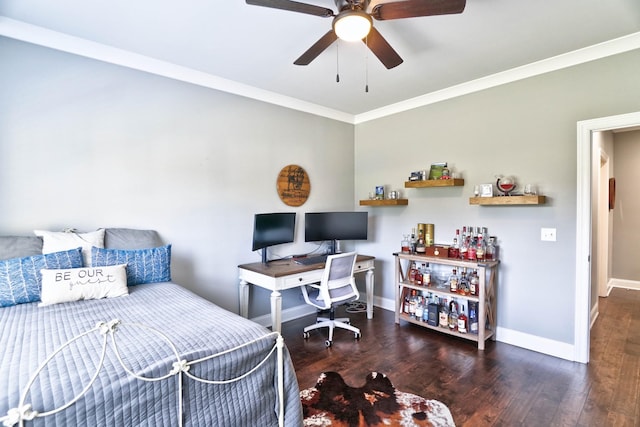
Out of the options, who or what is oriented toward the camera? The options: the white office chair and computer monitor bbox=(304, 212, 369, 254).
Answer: the computer monitor

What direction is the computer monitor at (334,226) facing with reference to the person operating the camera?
facing the viewer

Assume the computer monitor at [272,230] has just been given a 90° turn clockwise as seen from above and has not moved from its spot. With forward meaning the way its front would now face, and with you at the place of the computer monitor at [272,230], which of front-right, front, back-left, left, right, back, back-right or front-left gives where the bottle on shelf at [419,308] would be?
back-left

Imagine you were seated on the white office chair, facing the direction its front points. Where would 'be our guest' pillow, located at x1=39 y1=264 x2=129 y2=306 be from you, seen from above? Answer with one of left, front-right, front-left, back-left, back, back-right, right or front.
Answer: left

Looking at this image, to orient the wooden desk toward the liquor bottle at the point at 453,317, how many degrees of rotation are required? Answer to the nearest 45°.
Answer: approximately 45° to its left

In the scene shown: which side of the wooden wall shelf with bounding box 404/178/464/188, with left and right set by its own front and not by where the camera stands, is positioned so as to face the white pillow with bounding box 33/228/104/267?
front

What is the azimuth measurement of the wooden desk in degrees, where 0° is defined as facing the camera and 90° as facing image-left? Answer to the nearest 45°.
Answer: approximately 315°

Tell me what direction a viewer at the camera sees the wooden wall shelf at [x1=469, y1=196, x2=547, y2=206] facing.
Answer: facing the viewer and to the left of the viewer

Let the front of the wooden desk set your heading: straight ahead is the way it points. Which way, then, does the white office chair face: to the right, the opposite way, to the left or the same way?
the opposite way

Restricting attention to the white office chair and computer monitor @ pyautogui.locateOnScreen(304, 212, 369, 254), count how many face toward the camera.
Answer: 1

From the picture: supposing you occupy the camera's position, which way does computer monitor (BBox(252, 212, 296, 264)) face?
facing the viewer and to the right of the viewer

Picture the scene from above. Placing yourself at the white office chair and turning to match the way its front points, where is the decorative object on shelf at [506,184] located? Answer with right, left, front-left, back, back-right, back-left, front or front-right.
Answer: back-right
